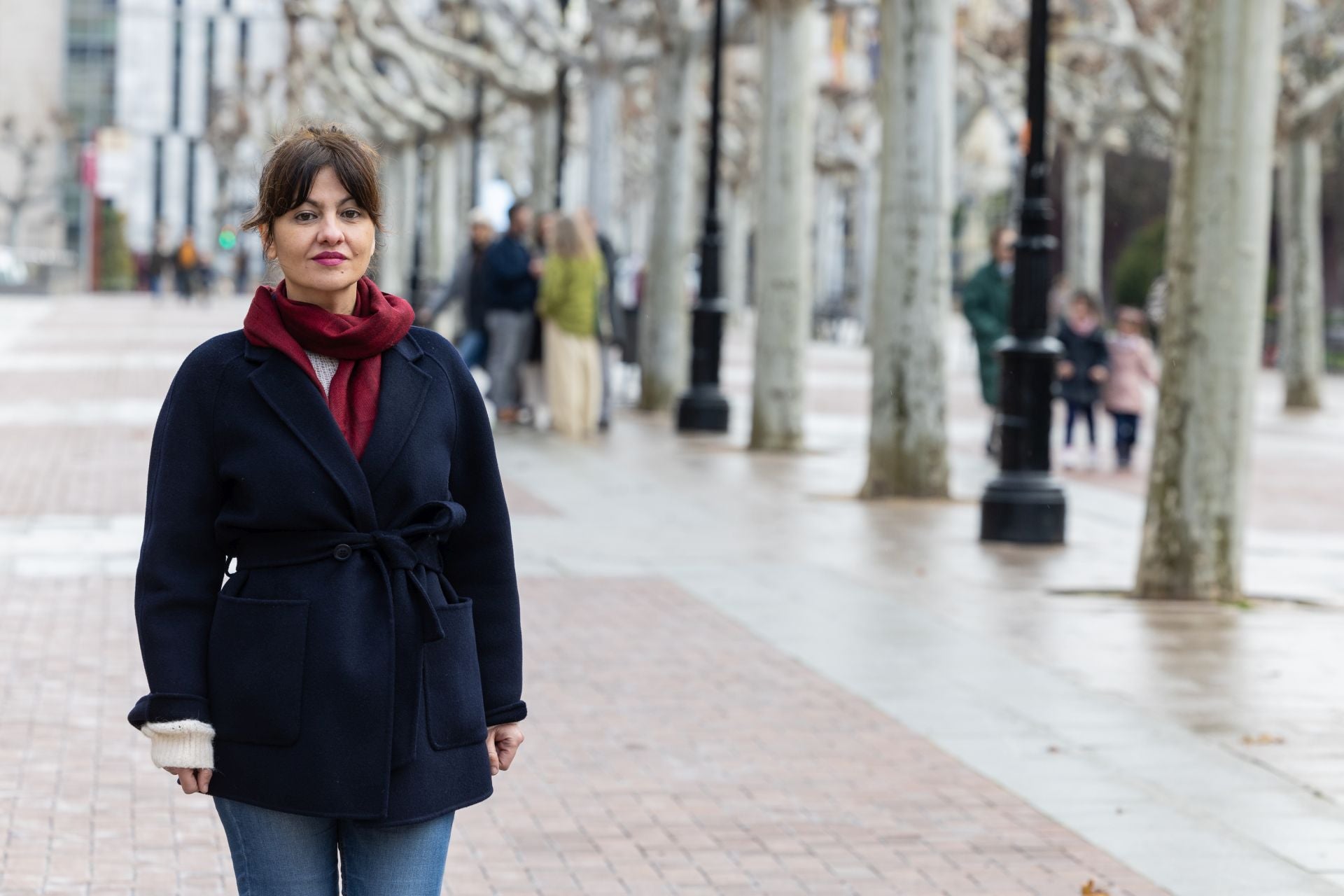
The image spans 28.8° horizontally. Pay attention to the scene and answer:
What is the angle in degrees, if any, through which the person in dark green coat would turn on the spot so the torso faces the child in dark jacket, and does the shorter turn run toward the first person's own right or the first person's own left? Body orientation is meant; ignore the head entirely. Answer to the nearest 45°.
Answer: approximately 45° to the first person's own left

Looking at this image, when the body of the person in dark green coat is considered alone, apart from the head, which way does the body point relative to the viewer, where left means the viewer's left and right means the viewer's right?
facing the viewer and to the right of the viewer

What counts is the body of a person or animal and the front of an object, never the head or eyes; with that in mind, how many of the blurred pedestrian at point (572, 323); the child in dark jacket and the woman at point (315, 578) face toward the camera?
2

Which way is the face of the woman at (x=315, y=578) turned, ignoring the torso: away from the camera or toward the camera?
toward the camera

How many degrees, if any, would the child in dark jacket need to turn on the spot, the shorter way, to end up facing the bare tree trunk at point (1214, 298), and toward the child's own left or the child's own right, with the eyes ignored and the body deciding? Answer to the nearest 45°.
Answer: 0° — they already face it

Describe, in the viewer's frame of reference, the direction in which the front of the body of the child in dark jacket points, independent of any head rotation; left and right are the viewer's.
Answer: facing the viewer

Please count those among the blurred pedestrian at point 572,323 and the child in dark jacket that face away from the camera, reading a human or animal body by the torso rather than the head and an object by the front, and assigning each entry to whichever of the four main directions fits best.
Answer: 1

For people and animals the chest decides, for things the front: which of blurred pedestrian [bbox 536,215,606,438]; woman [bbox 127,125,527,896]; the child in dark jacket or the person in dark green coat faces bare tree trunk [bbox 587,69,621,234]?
the blurred pedestrian

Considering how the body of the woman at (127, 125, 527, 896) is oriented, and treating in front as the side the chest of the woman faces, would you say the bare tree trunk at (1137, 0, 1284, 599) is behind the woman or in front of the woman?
behind

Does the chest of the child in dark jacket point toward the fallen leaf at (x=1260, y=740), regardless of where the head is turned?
yes

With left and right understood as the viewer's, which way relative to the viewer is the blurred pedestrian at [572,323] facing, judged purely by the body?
facing away from the viewer

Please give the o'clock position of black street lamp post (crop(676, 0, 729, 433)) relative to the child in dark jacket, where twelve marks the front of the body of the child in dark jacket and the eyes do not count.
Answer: The black street lamp post is roughly at 4 o'clock from the child in dark jacket.

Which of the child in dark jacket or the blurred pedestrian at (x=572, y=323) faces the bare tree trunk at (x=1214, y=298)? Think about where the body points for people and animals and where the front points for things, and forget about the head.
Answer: the child in dark jacket

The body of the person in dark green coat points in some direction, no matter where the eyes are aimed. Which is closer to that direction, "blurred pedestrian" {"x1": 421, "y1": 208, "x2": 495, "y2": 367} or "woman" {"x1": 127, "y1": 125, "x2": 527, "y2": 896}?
the woman

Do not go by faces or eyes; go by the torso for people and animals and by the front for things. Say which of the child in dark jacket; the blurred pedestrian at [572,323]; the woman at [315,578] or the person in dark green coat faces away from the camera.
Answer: the blurred pedestrian

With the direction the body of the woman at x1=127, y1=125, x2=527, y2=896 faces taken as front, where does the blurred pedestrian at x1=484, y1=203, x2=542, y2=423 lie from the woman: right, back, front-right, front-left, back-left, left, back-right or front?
back

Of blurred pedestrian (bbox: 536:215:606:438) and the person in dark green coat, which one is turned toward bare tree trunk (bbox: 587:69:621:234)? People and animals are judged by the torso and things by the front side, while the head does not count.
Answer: the blurred pedestrian

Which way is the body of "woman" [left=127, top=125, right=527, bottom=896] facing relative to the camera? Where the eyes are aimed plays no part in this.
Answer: toward the camera
